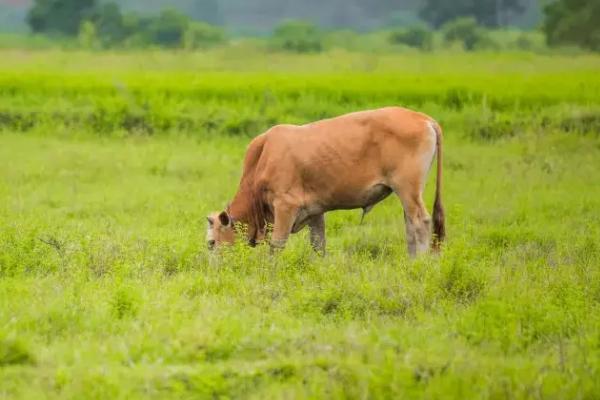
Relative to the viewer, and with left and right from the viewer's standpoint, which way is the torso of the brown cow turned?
facing to the left of the viewer

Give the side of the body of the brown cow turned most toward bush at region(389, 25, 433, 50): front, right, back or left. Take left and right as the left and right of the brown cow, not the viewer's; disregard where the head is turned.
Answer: right

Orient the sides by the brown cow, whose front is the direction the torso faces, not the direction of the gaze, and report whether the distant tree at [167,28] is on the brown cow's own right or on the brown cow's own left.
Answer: on the brown cow's own right

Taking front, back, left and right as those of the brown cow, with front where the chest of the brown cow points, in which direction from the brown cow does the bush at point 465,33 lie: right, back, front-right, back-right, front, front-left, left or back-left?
right

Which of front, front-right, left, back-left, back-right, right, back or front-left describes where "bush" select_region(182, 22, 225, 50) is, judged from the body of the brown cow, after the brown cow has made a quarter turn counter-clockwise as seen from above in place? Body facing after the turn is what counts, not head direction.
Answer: back

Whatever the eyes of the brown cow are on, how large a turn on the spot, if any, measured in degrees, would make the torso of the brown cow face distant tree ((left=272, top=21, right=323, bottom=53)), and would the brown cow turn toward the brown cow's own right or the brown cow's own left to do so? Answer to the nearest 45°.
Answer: approximately 90° to the brown cow's own right

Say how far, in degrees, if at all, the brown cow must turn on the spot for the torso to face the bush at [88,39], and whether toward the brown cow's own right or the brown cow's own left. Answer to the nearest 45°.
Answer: approximately 90° to the brown cow's own right

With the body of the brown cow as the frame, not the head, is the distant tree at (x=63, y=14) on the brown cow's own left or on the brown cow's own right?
on the brown cow's own right

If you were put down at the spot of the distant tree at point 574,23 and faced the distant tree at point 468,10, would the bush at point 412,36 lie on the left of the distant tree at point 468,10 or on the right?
left

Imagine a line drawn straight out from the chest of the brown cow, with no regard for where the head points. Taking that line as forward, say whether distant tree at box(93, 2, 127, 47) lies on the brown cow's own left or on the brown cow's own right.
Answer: on the brown cow's own right

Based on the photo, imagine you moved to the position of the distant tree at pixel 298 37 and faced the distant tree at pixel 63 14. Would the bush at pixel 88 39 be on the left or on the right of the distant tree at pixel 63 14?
left
